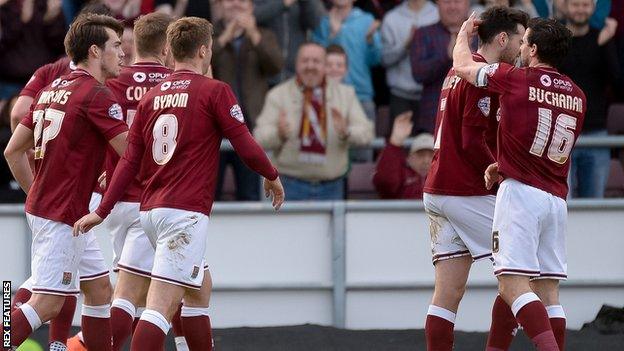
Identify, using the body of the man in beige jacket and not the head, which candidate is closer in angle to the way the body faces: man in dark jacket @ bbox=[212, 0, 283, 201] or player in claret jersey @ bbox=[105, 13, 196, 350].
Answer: the player in claret jersey

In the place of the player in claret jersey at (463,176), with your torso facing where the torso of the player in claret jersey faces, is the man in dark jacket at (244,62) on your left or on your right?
on your left

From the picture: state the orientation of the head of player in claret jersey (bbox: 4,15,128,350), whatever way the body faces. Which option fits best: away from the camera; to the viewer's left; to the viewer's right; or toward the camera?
to the viewer's right

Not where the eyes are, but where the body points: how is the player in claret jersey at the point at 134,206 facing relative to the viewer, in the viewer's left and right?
facing away from the viewer and to the right of the viewer

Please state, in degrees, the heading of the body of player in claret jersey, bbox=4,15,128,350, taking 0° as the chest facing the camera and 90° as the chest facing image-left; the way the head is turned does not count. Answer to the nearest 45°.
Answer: approximately 225°
